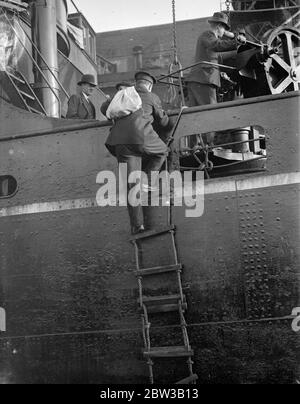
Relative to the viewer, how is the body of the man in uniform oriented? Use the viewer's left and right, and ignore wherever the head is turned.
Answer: facing away from the viewer and to the right of the viewer
